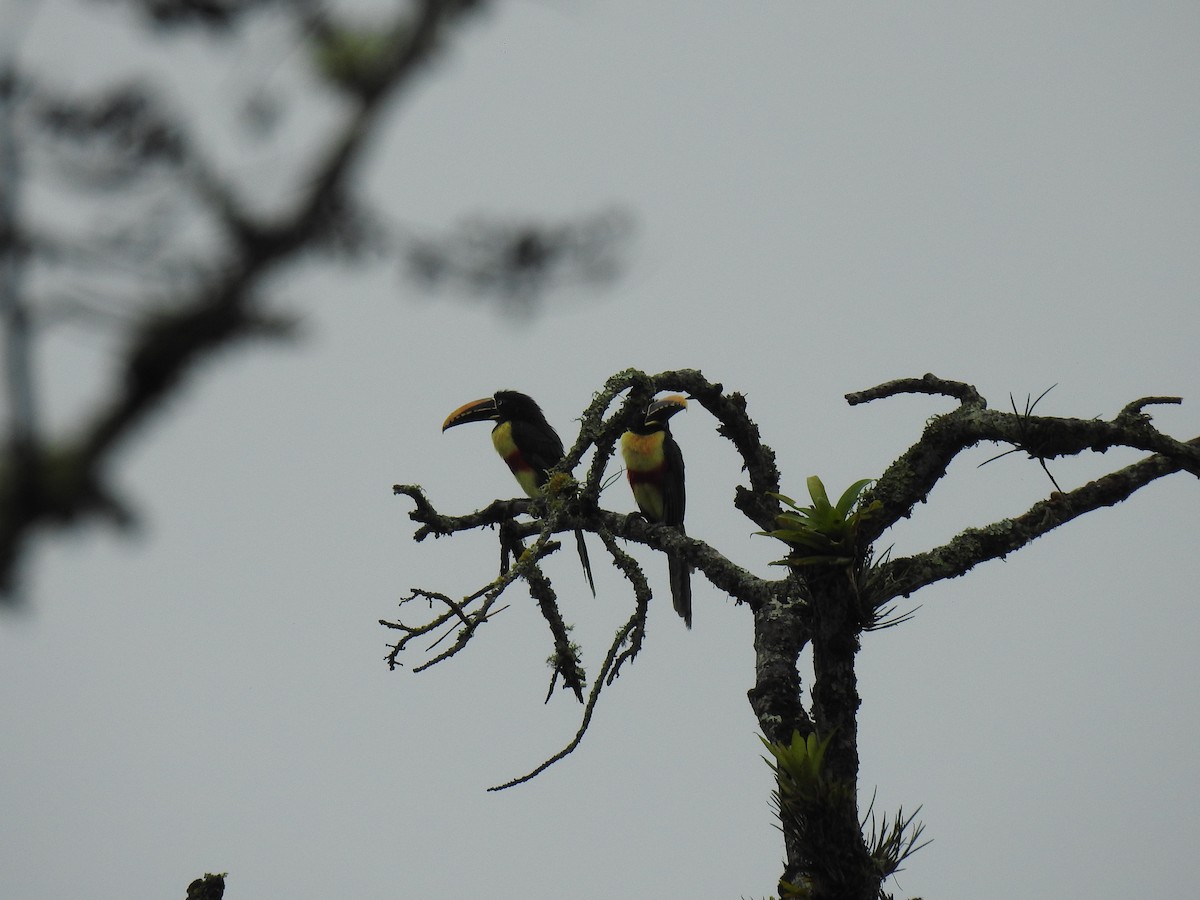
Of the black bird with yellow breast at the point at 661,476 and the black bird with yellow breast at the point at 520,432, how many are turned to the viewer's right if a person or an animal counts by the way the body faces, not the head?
0

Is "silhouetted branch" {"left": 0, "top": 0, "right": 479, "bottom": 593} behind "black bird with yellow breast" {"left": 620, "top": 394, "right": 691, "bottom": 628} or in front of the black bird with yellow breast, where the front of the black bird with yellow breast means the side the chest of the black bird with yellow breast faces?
in front

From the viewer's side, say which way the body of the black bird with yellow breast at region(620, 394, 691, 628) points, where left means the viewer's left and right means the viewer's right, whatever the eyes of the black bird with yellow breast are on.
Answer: facing the viewer and to the left of the viewer

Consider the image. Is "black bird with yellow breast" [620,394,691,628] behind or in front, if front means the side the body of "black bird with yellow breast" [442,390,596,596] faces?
behind
